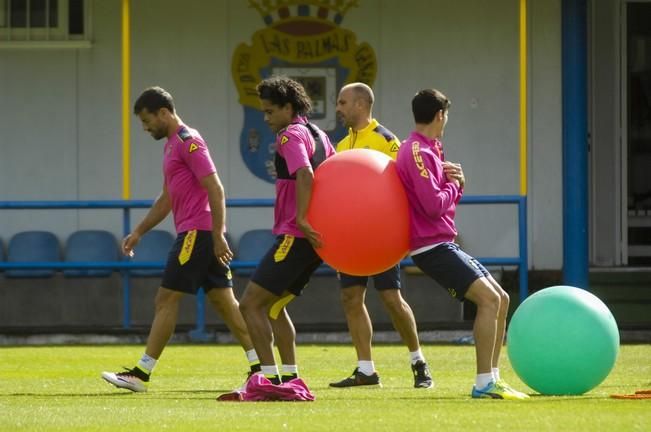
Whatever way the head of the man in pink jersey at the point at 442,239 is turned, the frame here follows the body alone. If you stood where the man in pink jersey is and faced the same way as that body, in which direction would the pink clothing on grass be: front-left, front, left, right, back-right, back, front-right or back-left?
back

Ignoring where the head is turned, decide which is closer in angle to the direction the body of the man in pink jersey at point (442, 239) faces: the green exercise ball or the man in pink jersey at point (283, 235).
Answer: the green exercise ball

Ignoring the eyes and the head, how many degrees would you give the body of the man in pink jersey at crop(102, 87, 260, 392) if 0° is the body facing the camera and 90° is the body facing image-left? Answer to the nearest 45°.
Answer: approximately 90°

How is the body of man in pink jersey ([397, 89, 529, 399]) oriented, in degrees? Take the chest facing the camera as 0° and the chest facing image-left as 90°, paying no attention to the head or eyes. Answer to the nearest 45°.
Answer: approximately 270°
